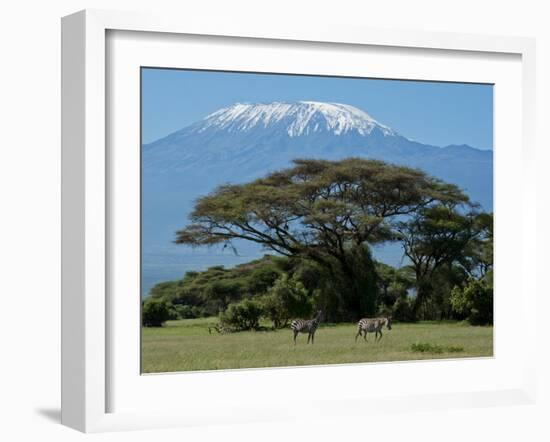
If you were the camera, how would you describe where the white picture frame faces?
facing the viewer and to the right of the viewer
